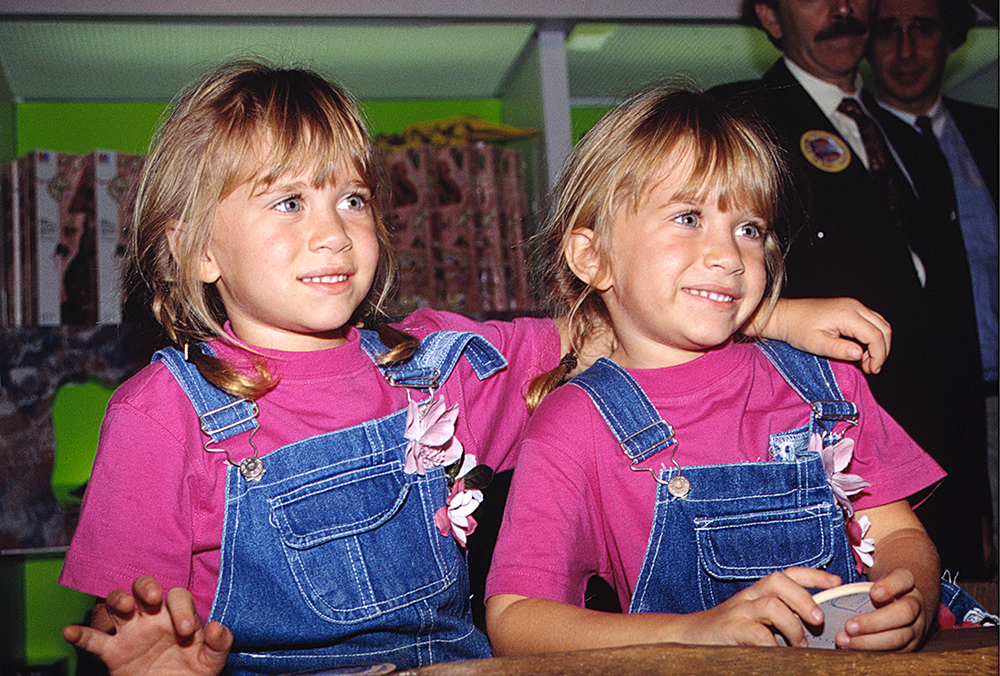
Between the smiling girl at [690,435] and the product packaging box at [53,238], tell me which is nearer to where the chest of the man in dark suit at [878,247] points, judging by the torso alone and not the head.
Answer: the smiling girl

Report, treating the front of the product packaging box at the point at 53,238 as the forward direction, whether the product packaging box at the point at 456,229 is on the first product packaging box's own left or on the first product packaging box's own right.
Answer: on the first product packaging box's own left

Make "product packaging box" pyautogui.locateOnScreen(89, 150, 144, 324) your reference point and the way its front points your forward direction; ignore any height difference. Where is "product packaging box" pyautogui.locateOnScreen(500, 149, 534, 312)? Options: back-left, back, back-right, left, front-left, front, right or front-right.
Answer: left

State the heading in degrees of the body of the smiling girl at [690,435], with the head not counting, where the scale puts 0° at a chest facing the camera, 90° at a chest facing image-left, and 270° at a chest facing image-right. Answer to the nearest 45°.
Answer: approximately 315°

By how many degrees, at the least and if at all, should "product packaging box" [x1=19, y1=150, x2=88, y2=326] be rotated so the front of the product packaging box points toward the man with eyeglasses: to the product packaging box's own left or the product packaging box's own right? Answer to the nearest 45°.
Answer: approximately 90° to the product packaging box's own left

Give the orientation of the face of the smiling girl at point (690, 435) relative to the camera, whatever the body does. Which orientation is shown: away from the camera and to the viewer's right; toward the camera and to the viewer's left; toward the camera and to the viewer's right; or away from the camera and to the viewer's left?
toward the camera and to the viewer's right
